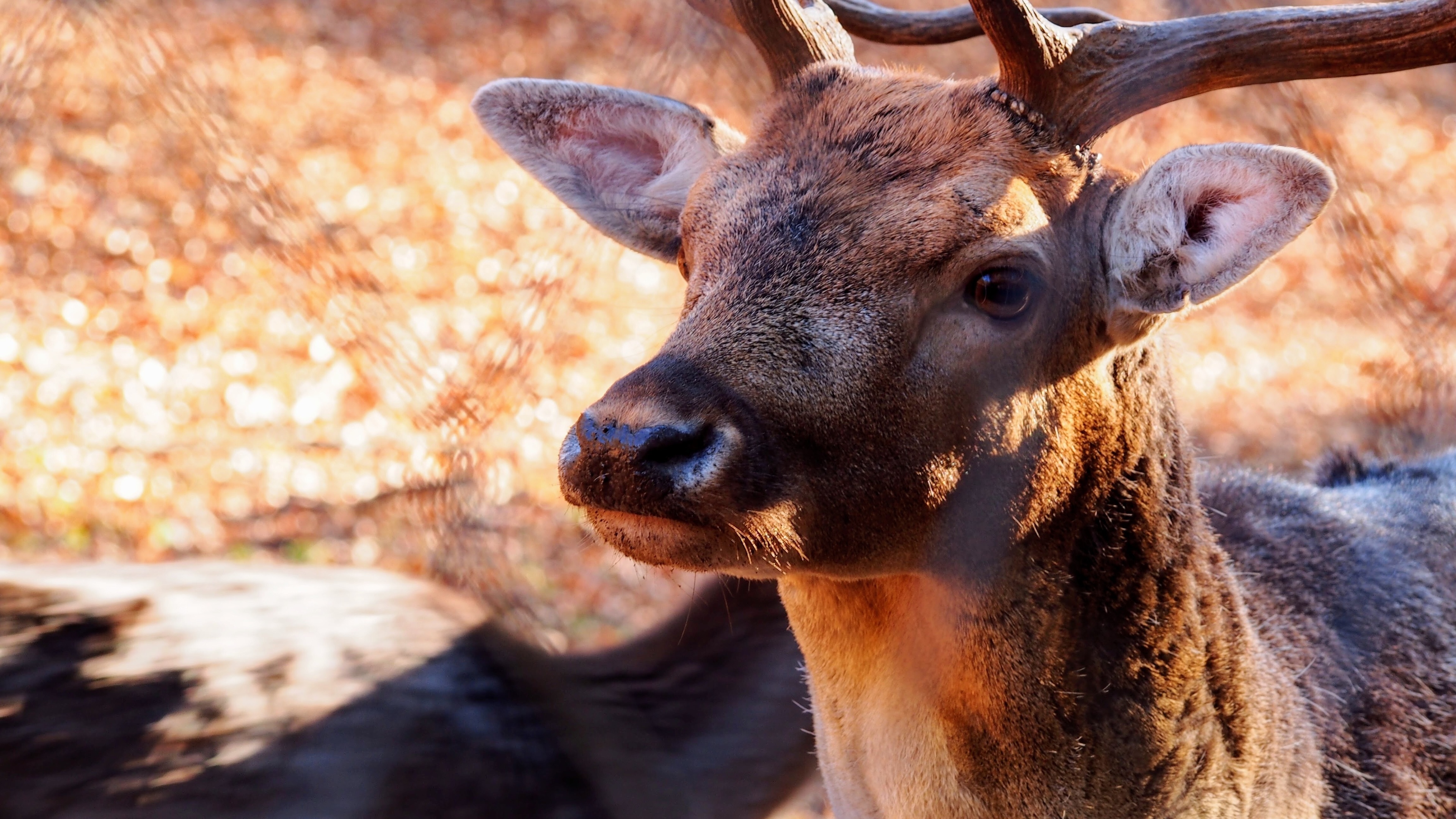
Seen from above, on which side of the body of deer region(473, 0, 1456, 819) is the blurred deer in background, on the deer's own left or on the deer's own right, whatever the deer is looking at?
on the deer's own right

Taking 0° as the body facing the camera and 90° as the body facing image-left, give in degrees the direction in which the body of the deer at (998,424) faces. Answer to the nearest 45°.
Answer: approximately 45°
